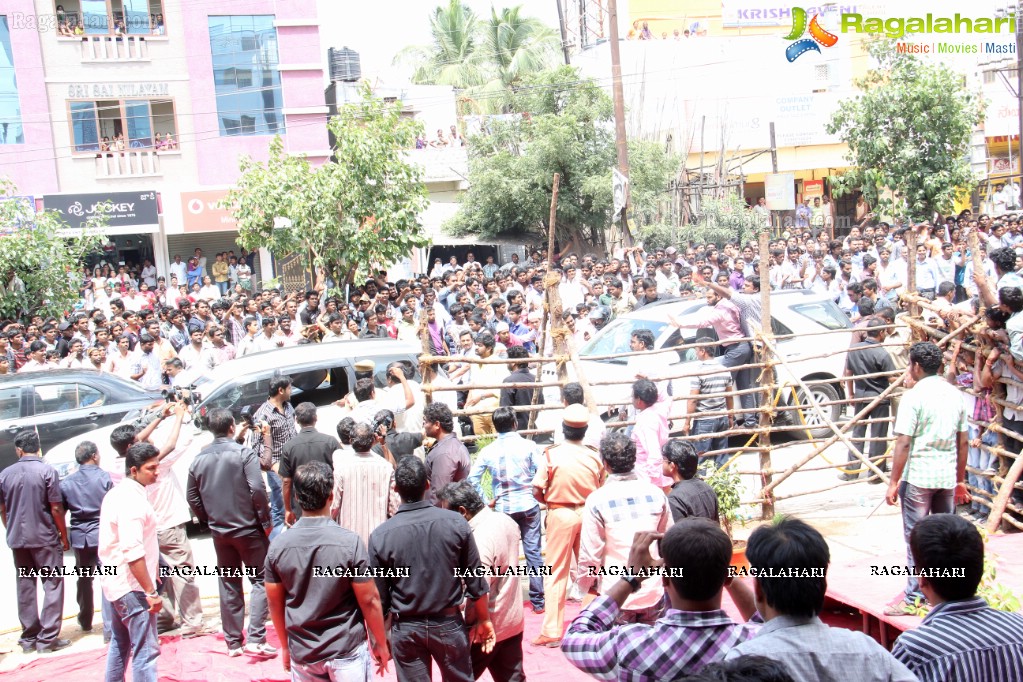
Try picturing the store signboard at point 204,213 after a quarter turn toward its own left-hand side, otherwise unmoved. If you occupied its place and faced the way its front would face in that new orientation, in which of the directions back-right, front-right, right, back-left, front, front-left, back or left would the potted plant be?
right

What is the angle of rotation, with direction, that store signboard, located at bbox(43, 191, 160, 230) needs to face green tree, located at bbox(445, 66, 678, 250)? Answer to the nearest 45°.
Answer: approximately 90° to its left

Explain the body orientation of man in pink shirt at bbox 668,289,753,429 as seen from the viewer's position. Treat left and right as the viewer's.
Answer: facing to the left of the viewer

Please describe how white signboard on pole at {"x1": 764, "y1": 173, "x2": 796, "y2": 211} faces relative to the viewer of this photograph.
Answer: facing the viewer

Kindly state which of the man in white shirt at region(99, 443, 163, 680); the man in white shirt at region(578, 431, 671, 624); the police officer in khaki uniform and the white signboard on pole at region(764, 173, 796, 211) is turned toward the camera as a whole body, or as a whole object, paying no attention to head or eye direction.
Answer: the white signboard on pole

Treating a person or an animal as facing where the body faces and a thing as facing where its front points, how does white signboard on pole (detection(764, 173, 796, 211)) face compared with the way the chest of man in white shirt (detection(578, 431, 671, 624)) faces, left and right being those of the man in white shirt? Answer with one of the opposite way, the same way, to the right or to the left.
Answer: the opposite way

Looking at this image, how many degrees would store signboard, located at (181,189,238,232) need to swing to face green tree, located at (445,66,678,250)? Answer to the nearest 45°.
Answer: approximately 90° to its left

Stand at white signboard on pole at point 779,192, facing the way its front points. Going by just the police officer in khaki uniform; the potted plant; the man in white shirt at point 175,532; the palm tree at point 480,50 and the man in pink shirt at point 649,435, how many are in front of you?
4

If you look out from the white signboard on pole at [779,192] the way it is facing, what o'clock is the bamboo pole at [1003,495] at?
The bamboo pole is roughly at 12 o'clock from the white signboard on pole.

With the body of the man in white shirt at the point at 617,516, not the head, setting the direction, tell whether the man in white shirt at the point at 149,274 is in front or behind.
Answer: in front

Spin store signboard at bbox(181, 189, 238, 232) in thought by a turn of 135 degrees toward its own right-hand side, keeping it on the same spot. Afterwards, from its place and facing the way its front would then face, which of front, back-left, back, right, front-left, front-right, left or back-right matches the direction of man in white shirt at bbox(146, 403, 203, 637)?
back-left

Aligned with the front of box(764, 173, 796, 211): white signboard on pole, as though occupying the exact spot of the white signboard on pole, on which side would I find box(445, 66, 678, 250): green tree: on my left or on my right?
on my right

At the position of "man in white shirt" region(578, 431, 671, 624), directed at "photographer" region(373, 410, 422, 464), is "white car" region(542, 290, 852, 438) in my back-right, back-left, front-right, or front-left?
front-right

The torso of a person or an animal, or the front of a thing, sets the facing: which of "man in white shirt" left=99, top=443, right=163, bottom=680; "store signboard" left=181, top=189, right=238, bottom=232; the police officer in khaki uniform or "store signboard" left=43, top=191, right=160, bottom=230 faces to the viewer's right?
the man in white shirt

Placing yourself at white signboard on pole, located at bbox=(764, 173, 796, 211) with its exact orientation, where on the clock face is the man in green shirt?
The man in green shirt is roughly at 12 o'clock from the white signboard on pole.
